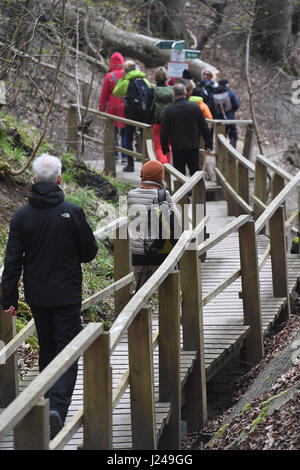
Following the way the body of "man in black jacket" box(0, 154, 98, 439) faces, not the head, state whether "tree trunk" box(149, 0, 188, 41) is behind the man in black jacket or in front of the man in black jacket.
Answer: in front

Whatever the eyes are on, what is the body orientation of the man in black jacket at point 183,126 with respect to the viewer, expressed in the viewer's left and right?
facing away from the viewer

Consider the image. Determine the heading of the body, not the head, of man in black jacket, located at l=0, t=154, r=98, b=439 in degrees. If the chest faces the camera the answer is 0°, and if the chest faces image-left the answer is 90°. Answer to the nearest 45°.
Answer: approximately 180°

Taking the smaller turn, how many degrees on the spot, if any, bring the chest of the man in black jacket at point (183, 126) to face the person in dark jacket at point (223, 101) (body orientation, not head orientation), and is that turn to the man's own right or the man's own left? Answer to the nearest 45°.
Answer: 0° — they already face them

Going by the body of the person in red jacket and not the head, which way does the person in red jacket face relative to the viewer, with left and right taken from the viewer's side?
facing away from the viewer and to the right of the viewer

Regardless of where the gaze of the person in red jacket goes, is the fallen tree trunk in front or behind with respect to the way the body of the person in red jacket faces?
in front

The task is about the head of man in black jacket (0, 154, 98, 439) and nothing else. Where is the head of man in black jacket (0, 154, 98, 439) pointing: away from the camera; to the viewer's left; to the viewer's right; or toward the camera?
away from the camera

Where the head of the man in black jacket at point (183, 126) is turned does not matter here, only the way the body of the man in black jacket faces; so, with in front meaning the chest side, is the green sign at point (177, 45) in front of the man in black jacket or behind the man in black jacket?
in front

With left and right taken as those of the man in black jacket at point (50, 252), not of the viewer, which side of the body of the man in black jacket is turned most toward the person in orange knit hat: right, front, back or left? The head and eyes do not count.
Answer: front

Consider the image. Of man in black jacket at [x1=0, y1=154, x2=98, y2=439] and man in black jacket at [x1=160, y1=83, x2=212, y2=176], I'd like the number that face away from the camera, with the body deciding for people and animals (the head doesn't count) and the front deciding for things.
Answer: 2

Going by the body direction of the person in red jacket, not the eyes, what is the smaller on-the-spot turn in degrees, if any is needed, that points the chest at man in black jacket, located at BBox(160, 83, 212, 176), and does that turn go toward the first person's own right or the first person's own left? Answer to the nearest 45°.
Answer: approximately 135° to the first person's own right
